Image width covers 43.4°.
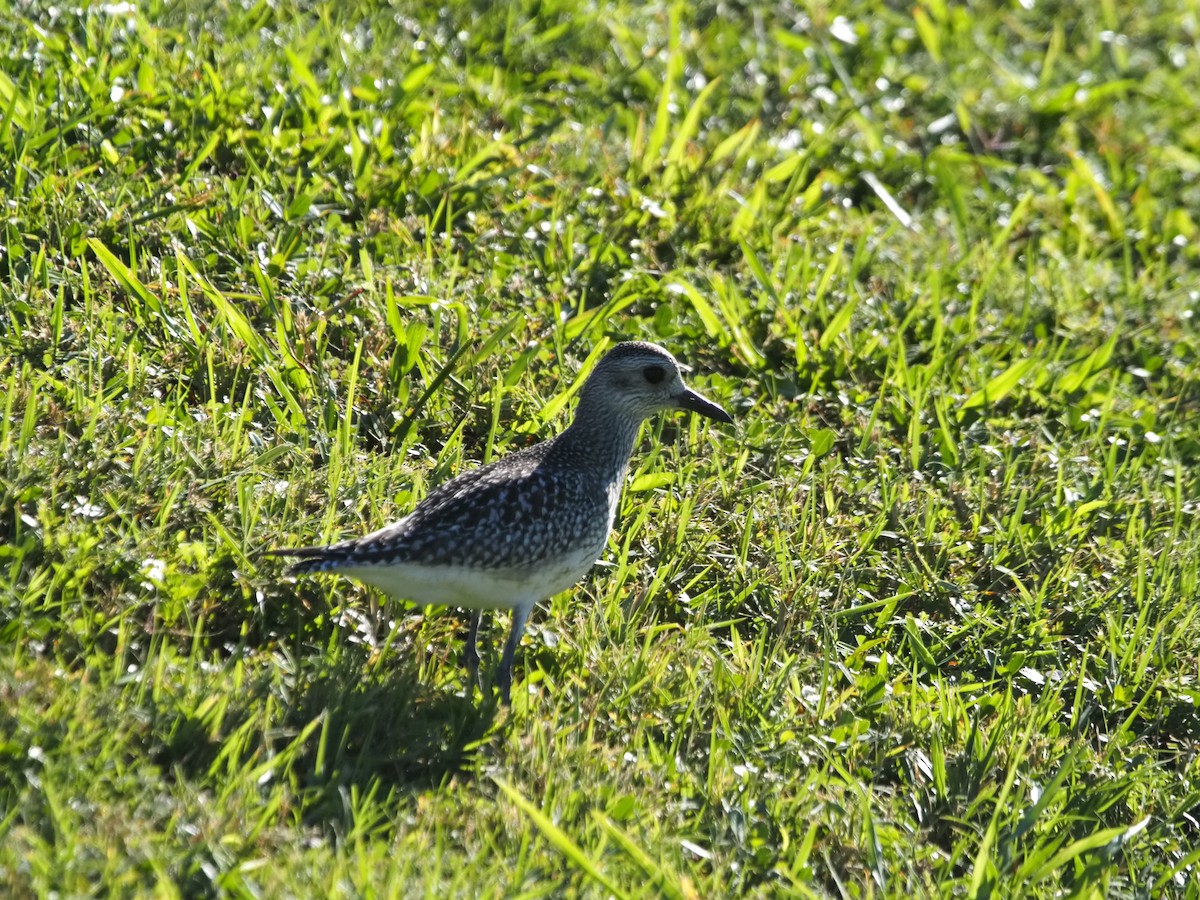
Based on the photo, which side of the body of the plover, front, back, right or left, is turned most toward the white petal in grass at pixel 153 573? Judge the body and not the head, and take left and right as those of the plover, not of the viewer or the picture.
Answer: back

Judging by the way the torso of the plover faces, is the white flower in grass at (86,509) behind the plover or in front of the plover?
behind

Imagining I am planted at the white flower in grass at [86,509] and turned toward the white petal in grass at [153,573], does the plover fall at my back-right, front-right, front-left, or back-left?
front-left

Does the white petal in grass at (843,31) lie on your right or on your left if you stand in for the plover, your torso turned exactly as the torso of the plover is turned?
on your left

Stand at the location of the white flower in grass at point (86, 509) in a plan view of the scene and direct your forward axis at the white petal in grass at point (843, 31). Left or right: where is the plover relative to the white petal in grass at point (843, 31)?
right

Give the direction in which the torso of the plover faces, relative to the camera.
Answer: to the viewer's right

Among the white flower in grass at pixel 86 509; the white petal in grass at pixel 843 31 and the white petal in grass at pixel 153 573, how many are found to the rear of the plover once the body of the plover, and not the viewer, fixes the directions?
2
